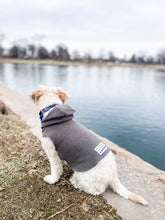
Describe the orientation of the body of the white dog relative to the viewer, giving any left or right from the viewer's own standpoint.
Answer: facing away from the viewer and to the left of the viewer
